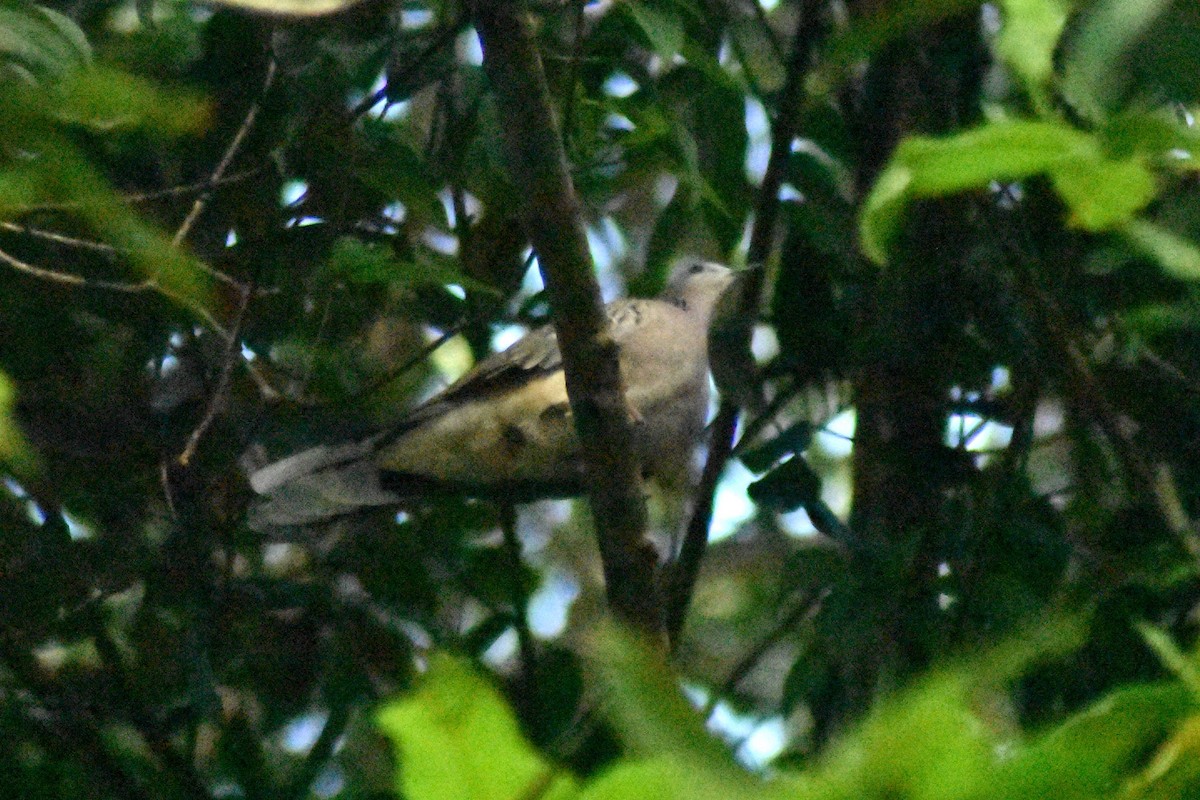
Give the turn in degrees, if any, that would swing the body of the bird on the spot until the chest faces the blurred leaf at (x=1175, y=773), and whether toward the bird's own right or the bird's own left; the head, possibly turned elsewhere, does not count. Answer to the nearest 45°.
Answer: approximately 90° to the bird's own right

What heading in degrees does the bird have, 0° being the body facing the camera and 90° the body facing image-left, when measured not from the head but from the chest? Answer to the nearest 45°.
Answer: approximately 270°

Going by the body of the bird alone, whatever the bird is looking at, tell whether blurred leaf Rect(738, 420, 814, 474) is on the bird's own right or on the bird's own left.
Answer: on the bird's own right

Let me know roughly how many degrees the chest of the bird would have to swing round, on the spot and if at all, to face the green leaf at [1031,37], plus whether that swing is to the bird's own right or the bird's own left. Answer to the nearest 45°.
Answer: approximately 90° to the bird's own right

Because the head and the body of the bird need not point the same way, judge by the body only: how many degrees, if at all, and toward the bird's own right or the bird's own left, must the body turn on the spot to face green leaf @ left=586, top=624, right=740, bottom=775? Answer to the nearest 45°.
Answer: approximately 90° to the bird's own right
